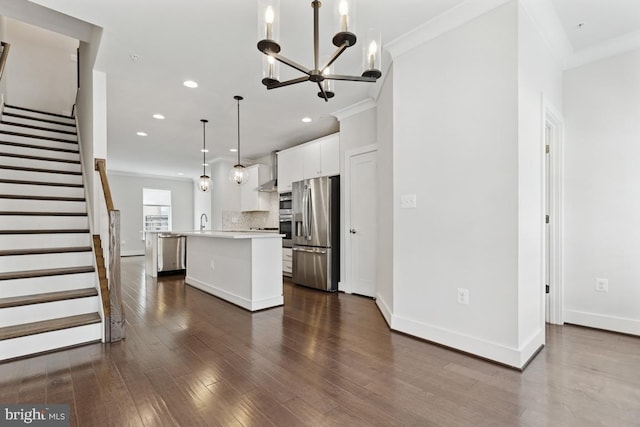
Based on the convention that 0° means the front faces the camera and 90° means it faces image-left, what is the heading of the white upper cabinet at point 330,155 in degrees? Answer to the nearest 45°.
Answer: approximately 45°

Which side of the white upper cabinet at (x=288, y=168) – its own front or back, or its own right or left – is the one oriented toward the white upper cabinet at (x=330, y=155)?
left

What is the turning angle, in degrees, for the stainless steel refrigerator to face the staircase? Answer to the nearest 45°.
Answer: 0° — it already faces it

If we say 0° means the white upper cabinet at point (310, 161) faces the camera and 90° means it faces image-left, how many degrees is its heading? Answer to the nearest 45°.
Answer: approximately 45°

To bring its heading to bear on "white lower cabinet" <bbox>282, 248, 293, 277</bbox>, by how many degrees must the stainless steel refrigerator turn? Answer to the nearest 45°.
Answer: approximately 90° to its right

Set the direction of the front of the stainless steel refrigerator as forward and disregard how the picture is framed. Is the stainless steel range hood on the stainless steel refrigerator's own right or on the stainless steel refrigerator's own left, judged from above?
on the stainless steel refrigerator's own right

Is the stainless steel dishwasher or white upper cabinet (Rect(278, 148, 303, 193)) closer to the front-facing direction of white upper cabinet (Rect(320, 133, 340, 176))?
the stainless steel dishwasher

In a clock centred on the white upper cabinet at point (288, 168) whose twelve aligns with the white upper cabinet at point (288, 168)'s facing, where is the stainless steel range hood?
The stainless steel range hood is roughly at 4 o'clock from the white upper cabinet.
